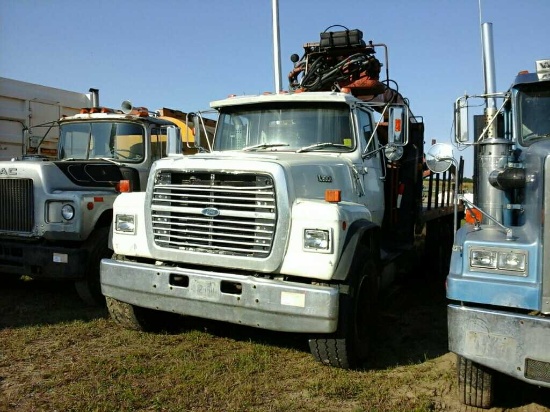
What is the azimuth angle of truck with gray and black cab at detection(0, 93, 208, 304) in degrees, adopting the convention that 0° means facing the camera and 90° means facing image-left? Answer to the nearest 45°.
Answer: approximately 45°

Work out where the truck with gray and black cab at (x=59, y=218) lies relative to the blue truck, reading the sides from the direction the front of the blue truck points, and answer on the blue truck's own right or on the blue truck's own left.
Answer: on the blue truck's own right

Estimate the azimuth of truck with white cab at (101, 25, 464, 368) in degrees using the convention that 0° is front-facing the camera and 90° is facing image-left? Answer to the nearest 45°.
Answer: approximately 45°

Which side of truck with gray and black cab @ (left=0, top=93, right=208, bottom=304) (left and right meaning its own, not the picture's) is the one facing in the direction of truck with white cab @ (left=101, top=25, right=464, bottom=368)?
left

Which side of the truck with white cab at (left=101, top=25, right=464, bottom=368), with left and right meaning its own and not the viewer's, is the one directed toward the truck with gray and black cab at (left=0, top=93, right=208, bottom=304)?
right
